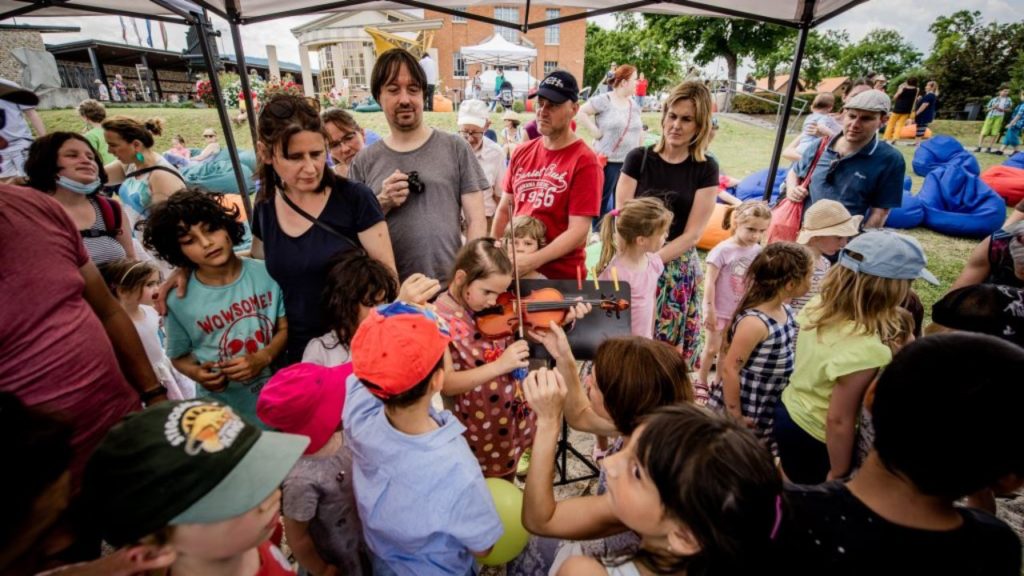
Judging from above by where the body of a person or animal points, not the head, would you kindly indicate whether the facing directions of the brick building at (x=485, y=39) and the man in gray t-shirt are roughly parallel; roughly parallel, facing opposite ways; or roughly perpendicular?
roughly parallel

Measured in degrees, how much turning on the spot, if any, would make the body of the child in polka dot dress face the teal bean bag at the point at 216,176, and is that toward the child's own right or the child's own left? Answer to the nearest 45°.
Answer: approximately 180°

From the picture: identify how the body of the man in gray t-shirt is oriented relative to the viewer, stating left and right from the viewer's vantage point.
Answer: facing the viewer

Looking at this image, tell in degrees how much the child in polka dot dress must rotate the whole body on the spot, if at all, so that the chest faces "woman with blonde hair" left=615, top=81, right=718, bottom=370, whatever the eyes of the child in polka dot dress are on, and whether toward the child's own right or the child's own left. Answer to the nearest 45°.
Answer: approximately 90° to the child's own left

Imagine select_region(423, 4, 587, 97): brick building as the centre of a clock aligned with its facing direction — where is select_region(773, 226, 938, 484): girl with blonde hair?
The girl with blonde hair is roughly at 12 o'clock from the brick building.

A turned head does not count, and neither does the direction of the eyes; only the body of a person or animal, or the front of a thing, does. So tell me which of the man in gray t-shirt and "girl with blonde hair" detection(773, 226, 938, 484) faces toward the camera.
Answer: the man in gray t-shirt

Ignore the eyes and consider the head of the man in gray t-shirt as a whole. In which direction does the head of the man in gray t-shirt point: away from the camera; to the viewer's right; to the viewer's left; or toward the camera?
toward the camera

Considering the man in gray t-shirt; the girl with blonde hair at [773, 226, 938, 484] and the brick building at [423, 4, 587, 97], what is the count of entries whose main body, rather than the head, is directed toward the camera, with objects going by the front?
2

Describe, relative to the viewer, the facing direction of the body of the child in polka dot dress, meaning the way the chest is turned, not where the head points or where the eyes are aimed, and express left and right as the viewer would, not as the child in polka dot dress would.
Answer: facing the viewer and to the right of the viewer

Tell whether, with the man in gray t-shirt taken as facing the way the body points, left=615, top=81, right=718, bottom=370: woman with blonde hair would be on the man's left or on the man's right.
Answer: on the man's left

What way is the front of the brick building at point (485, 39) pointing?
toward the camera

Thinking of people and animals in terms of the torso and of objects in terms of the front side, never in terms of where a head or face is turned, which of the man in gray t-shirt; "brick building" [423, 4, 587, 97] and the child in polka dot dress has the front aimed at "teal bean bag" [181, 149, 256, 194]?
the brick building

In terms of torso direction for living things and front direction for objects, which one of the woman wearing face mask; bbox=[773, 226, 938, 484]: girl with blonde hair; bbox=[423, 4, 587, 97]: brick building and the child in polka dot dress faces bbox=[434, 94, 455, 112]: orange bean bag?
the brick building

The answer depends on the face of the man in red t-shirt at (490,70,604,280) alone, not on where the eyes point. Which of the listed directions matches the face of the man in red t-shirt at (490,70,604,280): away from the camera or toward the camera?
toward the camera
